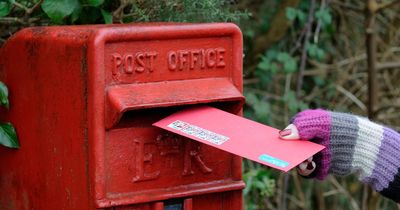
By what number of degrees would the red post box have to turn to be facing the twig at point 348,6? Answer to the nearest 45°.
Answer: approximately 90° to its left

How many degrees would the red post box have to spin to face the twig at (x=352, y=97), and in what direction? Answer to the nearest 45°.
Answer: approximately 90° to its left

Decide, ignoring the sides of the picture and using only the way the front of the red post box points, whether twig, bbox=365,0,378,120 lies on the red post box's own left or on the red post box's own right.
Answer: on the red post box's own left

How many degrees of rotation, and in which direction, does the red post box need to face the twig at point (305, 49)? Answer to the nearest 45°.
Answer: approximately 90° to its left

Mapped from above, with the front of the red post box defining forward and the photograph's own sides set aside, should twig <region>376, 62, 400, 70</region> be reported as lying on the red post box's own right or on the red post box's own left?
on the red post box's own left

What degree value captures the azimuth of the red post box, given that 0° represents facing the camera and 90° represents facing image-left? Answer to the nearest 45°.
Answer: approximately 315°
